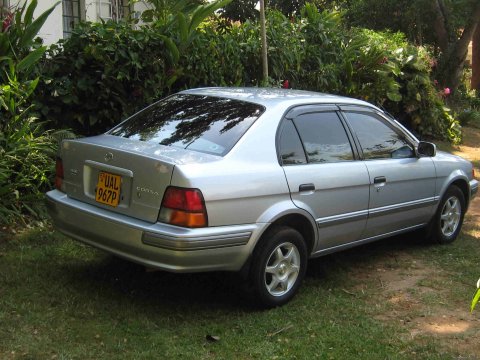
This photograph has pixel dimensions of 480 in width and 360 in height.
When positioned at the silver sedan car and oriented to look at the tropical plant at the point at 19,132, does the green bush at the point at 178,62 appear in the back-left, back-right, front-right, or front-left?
front-right

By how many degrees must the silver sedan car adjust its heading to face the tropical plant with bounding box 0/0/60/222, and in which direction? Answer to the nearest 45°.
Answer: approximately 90° to its left

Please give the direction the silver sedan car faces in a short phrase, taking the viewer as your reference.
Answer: facing away from the viewer and to the right of the viewer

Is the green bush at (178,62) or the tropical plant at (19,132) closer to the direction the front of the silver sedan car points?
the green bush
